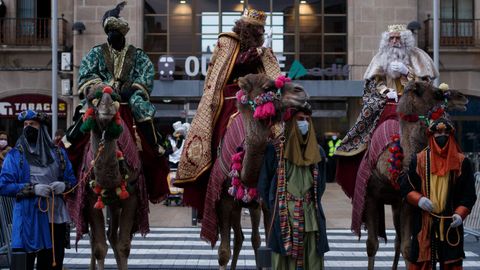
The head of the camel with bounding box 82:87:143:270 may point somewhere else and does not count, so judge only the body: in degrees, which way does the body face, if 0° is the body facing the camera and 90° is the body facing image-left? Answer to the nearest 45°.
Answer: approximately 0°

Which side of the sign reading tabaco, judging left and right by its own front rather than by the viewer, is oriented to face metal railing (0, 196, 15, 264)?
front

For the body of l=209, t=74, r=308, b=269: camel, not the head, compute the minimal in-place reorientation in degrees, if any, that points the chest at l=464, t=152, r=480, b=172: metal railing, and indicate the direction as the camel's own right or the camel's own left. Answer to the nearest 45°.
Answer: approximately 135° to the camel's own left

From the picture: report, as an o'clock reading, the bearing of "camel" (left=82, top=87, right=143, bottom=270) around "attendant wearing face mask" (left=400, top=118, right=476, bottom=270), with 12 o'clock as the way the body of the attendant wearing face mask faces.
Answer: The camel is roughly at 3 o'clock from the attendant wearing face mask.

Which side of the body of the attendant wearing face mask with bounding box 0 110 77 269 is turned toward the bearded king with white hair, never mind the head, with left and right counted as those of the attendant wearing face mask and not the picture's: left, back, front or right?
left

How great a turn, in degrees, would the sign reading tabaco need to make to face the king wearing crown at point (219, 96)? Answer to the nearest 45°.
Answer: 0° — it already faces it

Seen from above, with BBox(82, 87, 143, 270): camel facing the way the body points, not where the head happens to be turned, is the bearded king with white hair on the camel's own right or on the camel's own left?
on the camel's own left

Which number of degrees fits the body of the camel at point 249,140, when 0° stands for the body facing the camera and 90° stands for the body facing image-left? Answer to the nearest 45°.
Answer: approximately 315°

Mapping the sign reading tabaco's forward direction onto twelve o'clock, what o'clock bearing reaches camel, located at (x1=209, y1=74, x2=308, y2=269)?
The camel is roughly at 12 o'clock from the sign reading tabaco.
